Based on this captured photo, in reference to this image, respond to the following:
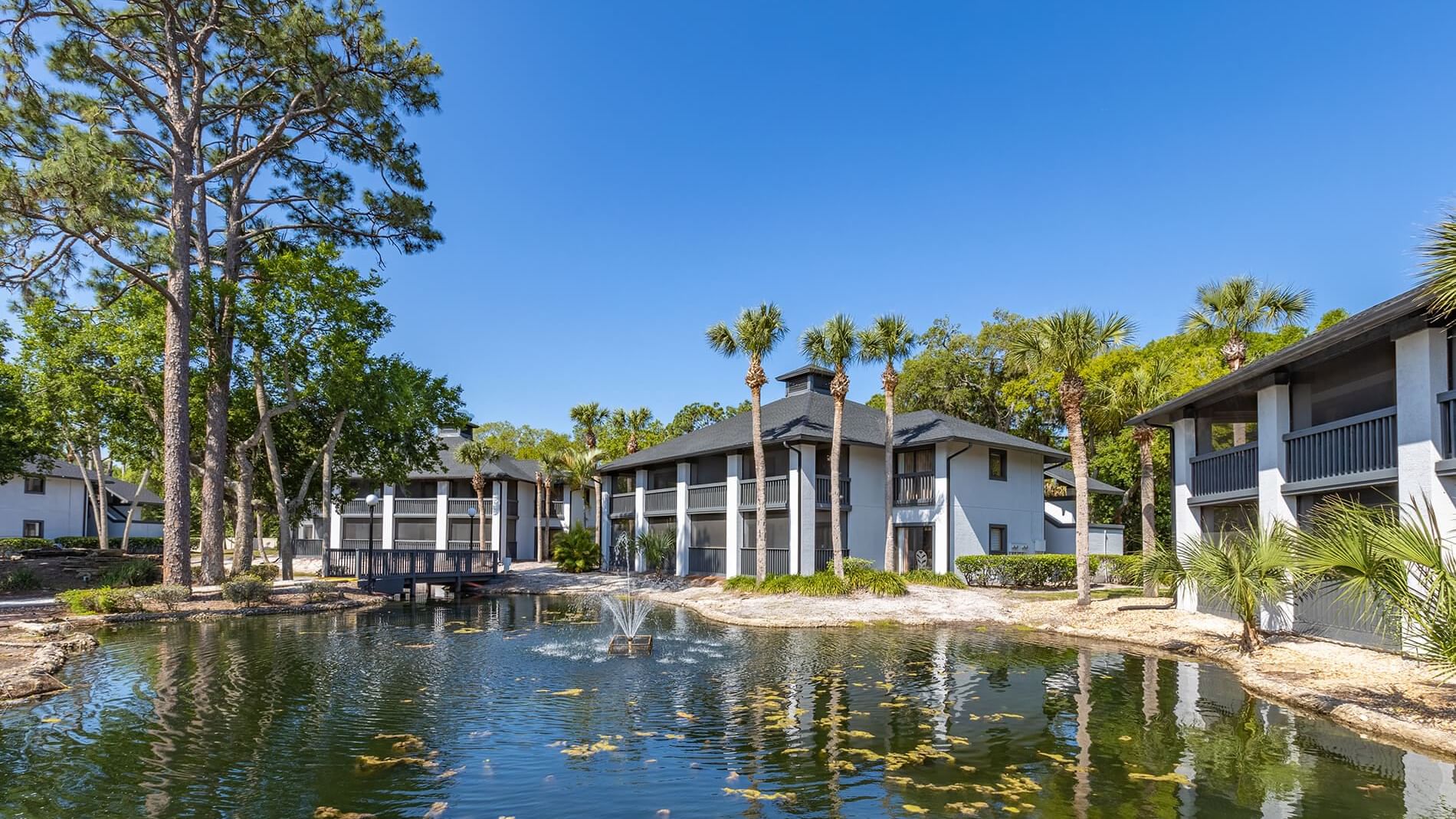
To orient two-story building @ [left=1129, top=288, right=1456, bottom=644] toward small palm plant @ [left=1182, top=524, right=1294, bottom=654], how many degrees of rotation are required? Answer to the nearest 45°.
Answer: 0° — it already faces it

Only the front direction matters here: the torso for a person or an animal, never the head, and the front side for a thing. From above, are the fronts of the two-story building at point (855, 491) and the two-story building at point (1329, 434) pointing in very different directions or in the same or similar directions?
same or similar directions

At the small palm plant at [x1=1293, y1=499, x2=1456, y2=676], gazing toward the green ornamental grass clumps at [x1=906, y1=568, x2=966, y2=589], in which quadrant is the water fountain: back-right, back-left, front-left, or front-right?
front-left

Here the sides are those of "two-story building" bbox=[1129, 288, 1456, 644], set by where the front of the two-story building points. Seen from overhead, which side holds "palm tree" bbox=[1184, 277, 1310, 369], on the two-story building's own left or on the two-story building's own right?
on the two-story building's own right

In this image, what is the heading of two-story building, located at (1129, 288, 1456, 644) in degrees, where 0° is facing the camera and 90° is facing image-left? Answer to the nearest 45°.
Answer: approximately 45°

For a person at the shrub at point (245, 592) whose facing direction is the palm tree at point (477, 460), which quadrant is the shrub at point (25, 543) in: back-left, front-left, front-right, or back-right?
front-left

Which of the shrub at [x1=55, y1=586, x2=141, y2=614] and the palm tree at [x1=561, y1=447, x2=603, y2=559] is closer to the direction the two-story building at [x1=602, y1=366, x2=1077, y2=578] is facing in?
the shrub

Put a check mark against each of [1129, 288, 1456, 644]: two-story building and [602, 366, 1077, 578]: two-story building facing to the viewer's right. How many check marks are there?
0

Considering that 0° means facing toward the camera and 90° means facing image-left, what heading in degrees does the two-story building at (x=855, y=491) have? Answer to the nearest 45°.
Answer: approximately 45°

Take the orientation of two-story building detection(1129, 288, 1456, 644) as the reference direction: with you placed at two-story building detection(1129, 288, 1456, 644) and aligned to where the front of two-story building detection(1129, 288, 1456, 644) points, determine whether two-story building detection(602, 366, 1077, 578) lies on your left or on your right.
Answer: on your right
